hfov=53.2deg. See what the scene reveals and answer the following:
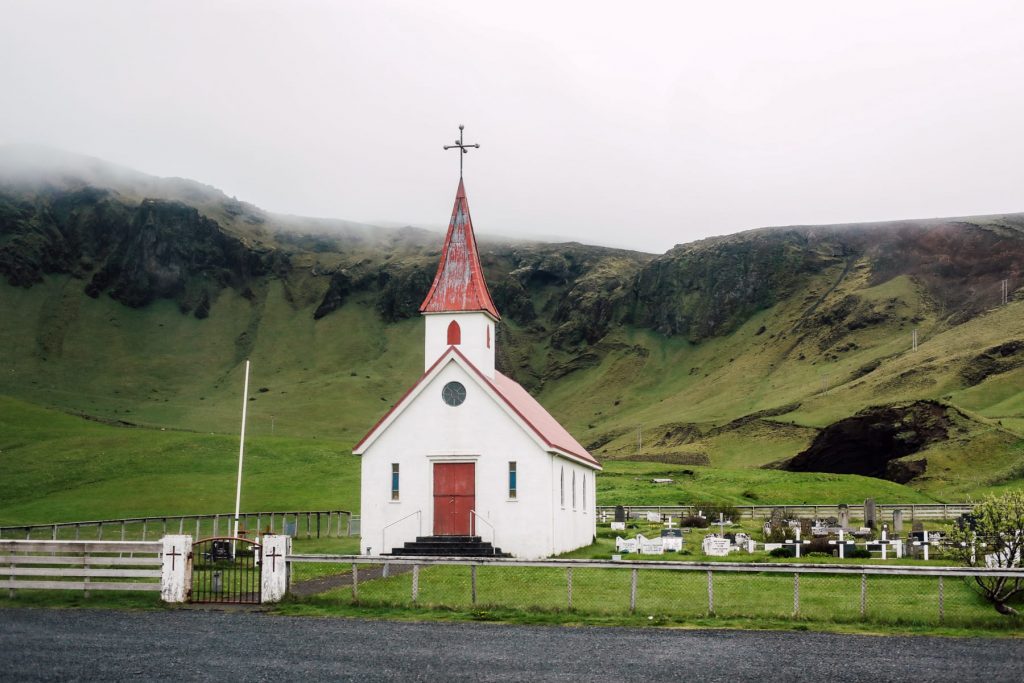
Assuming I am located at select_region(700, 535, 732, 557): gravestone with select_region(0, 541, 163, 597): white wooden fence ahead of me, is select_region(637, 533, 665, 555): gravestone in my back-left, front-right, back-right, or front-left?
front-right

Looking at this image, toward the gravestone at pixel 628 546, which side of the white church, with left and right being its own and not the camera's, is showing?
left

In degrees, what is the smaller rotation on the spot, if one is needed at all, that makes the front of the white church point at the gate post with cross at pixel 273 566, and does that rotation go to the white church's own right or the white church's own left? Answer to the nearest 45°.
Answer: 0° — it already faces it

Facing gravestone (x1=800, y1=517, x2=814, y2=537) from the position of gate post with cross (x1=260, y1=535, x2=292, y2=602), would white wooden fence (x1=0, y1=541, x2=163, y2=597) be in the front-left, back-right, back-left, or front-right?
back-left

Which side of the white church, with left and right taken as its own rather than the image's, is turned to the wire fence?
front

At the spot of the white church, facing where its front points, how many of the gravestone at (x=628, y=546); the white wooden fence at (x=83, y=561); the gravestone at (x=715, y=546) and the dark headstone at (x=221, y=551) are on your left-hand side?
2

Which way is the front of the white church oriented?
toward the camera

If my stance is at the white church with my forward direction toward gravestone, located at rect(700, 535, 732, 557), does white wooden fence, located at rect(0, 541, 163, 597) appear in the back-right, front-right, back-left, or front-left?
back-right

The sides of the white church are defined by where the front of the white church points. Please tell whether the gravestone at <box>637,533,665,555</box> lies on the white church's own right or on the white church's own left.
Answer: on the white church's own left

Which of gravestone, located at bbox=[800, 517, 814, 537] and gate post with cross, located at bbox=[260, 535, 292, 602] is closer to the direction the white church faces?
the gate post with cross

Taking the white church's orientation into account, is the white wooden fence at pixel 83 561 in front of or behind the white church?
in front

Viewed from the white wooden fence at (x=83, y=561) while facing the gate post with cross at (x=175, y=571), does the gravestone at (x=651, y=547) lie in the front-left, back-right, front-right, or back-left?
front-left

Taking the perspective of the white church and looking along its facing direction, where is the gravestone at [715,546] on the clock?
The gravestone is roughly at 9 o'clock from the white church.

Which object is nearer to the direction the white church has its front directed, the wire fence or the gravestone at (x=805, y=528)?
the wire fence

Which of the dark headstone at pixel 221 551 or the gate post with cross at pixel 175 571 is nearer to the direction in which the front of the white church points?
the gate post with cross
